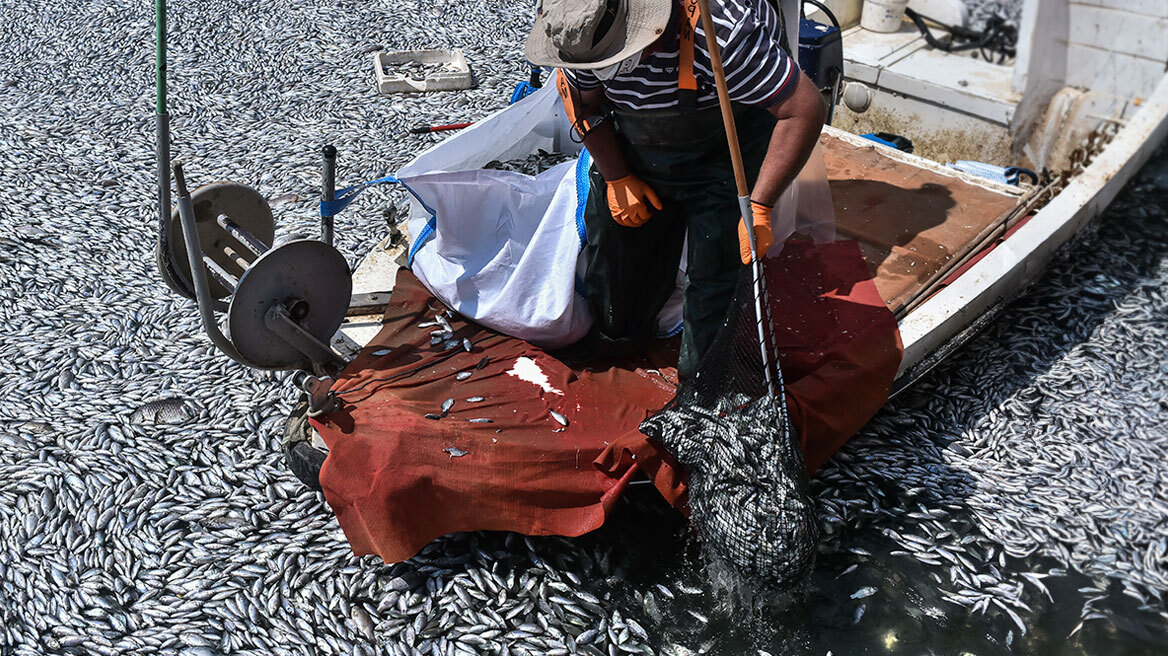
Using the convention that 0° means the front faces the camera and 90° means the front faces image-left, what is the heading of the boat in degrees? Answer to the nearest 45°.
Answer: approximately 45°

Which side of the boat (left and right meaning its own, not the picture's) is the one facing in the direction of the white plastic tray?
right

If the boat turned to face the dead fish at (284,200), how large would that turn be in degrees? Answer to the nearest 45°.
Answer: approximately 45° to its right

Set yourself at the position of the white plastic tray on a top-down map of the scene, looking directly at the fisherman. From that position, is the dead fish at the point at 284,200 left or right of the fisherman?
right
